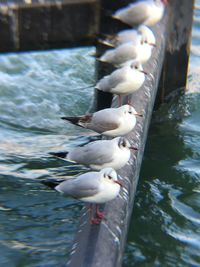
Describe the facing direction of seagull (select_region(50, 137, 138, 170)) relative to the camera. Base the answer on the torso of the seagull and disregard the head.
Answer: to the viewer's right

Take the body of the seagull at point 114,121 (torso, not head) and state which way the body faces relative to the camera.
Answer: to the viewer's right

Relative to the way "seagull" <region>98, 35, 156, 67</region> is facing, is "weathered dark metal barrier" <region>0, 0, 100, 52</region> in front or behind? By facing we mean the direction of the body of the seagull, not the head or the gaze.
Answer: behind

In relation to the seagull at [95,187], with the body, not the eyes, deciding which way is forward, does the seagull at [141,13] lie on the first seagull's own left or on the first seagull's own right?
on the first seagull's own left

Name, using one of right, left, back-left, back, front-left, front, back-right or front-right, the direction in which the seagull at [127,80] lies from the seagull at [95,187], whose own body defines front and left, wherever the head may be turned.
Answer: left

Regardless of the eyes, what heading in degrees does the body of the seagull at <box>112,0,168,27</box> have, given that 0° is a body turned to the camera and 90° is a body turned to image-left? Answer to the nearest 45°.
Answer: approximately 270°

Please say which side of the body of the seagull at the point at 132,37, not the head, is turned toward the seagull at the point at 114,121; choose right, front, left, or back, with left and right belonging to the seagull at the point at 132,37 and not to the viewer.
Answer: right

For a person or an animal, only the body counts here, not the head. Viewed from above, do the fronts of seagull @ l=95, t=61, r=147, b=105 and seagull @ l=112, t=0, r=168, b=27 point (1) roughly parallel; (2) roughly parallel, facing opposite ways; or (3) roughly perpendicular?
roughly parallel

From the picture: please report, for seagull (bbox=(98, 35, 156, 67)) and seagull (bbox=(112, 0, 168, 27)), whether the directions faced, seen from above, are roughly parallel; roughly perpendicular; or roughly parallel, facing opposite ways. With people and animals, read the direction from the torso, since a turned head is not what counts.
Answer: roughly parallel

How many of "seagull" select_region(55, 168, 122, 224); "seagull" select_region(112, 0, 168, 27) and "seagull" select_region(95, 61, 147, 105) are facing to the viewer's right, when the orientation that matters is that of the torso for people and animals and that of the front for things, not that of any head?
3

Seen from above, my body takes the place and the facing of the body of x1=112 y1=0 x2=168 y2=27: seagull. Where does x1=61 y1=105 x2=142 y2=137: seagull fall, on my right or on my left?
on my right

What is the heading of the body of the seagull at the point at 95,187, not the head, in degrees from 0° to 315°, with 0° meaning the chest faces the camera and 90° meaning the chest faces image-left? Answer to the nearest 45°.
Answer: approximately 270°

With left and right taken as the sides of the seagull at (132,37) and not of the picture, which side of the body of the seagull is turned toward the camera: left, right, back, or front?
right

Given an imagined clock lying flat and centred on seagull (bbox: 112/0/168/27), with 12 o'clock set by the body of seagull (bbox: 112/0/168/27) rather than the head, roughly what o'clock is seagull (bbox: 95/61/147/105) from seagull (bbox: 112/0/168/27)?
seagull (bbox: 95/61/147/105) is roughly at 3 o'clock from seagull (bbox: 112/0/168/27).

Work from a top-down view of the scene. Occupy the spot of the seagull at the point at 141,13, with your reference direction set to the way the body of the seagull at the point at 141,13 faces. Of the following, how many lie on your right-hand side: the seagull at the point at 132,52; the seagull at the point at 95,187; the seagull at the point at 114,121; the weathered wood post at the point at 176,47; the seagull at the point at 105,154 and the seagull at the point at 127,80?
5
